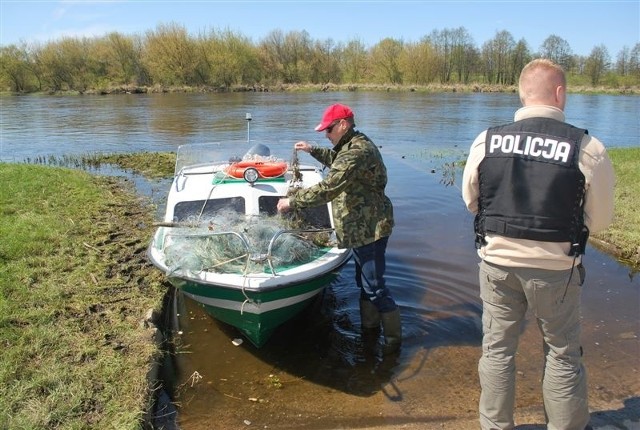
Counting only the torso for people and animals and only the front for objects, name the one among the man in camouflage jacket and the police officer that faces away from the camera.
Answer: the police officer

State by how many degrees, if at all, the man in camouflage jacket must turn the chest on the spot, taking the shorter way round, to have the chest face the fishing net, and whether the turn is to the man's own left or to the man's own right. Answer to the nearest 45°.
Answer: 0° — they already face it

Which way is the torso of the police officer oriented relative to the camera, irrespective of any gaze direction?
away from the camera

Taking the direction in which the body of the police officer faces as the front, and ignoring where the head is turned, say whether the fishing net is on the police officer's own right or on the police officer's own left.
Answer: on the police officer's own left

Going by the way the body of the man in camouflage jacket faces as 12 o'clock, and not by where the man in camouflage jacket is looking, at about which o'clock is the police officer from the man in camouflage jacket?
The police officer is roughly at 8 o'clock from the man in camouflage jacket.

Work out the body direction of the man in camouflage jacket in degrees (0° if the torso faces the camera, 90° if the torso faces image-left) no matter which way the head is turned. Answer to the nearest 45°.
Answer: approximately 90°

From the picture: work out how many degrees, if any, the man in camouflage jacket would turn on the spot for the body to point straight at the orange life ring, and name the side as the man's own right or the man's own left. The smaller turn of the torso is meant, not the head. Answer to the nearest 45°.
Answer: approximately 45° to the man's own right

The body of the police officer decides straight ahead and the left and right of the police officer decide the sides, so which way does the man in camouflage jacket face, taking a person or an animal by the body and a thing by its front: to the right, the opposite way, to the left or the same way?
to the left

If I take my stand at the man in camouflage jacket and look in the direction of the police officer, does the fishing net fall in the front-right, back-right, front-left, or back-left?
back-right
